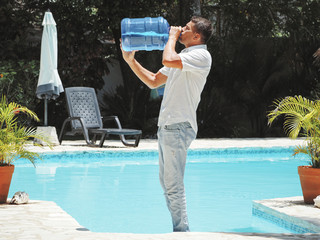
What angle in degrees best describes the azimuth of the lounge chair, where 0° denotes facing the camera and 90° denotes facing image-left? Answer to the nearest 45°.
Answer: approximately 315°

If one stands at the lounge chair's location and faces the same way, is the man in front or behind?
in front
